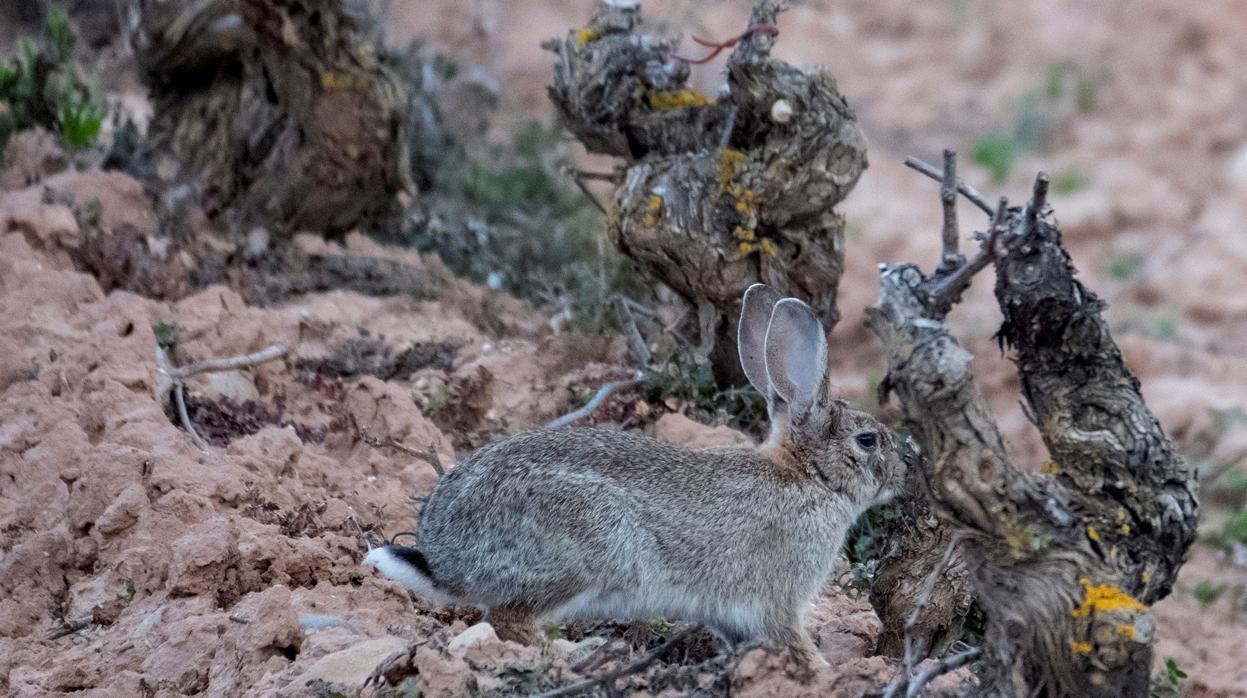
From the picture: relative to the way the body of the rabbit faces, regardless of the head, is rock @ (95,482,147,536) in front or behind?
behind

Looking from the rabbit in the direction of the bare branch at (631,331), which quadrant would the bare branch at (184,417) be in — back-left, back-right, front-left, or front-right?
front-left

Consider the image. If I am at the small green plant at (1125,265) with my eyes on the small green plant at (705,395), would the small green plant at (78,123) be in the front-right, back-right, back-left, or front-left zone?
front-right

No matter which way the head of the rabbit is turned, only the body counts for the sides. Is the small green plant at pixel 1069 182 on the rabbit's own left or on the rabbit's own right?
on the rabbit's own left

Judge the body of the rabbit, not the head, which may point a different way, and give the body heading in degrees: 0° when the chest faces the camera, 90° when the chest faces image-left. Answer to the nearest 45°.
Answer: approximately 270°

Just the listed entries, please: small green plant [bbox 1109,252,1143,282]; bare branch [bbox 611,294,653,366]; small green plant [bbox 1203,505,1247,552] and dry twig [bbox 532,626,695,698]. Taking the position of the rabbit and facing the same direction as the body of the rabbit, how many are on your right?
1

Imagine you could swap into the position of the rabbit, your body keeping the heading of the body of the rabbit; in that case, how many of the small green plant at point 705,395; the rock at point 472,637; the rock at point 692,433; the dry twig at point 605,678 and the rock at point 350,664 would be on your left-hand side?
2

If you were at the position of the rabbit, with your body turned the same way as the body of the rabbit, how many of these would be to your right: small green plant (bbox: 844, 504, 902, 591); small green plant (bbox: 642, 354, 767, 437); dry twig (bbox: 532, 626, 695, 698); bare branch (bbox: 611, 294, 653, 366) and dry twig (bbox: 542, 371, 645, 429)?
1

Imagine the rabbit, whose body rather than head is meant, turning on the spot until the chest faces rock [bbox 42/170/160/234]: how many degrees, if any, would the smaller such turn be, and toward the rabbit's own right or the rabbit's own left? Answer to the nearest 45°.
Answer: approximately 135° to the rabbit's own left

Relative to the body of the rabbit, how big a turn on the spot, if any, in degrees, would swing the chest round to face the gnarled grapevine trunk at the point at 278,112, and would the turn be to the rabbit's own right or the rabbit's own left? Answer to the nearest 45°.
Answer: approximately 135° to the rabbit's own left

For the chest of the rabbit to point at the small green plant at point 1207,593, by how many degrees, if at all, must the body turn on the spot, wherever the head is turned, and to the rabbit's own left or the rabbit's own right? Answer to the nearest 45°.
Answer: approximately 45° to the rabbit's own left

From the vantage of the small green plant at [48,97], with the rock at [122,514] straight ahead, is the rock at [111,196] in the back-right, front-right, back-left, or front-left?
front-left

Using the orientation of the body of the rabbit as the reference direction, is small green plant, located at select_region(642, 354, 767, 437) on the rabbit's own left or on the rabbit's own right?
on the rabbit's own left

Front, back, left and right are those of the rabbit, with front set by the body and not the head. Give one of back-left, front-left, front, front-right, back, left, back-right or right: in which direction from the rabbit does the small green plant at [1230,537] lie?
front-left

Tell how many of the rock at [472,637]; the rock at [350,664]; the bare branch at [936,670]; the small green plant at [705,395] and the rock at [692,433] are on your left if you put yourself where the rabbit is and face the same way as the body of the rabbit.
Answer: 2

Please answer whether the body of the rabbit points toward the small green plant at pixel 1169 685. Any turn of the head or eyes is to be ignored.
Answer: yes

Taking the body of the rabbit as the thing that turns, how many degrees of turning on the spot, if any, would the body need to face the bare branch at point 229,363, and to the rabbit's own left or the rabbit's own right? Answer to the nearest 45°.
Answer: approximately 135° to the rabbit's own left
